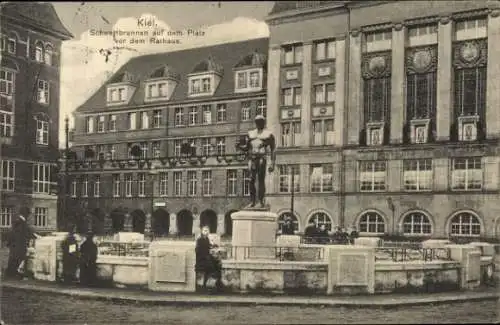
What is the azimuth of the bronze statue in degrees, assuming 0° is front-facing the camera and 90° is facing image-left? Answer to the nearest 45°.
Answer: approximately 0°

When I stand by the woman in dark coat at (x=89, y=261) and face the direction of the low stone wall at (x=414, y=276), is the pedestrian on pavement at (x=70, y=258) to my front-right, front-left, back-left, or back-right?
back-left

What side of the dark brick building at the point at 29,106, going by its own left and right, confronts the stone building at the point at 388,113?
left

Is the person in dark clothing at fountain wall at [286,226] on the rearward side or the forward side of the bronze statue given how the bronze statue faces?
on the rearward side
